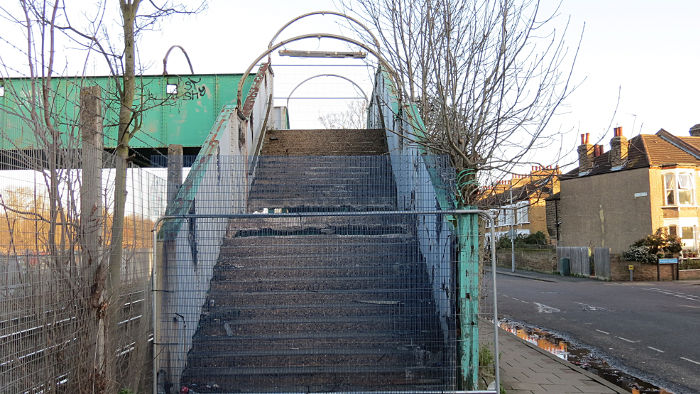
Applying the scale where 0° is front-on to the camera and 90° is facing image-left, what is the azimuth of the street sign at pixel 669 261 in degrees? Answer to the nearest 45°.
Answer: approximately 0°

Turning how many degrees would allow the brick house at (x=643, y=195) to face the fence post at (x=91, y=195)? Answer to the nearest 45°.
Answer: approximately 45° to its right

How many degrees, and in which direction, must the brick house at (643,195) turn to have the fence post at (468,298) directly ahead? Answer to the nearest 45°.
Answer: approximately 45° to its right

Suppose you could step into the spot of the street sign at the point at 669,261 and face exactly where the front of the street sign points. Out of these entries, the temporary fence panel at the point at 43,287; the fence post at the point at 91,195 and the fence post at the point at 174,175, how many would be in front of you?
3

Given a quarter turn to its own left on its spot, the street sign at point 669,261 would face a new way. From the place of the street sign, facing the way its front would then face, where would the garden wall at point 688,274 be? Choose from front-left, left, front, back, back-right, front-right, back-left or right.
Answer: front-left

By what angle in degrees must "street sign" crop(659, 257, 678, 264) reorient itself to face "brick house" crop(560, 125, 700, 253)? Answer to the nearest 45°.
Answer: approximately 180°

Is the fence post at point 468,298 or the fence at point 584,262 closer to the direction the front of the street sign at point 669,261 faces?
the fence post

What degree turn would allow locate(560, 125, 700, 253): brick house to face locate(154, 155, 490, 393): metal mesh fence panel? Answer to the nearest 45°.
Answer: approximately 45° to its right
